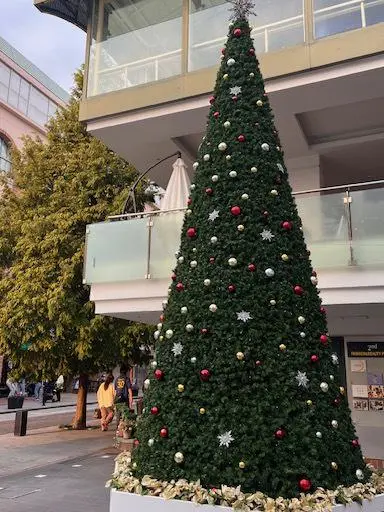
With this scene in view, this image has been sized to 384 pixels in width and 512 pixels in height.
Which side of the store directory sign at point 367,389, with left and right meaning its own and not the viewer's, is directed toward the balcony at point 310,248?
front

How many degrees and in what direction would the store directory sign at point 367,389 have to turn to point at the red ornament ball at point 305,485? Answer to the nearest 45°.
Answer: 0° — it already faces it

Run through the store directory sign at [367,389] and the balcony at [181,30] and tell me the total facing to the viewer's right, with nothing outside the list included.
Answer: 0

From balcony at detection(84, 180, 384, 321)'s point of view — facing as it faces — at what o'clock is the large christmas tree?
The large christmas tree is roughly at 11 o'clock from the balcony.

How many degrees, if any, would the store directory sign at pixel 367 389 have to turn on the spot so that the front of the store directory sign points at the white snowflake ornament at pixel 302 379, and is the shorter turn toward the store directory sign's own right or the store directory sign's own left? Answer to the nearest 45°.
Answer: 0° — it already faces it

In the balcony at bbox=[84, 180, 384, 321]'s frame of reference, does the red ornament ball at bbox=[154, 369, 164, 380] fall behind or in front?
in front

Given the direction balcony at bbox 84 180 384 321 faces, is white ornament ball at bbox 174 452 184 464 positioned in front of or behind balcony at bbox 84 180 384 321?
in front

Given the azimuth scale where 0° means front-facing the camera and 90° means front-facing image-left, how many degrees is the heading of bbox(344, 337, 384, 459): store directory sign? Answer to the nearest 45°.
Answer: approximately 0°

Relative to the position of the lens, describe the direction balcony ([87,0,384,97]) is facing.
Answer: facing the viewer and to the left of the viewer

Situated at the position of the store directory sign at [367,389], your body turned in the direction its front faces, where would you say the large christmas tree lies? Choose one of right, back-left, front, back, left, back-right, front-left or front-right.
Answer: front

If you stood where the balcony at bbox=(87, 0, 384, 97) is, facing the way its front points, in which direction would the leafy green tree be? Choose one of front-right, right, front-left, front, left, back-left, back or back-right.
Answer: right

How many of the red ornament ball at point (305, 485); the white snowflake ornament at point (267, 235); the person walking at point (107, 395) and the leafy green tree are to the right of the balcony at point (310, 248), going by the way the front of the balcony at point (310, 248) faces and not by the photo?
2
